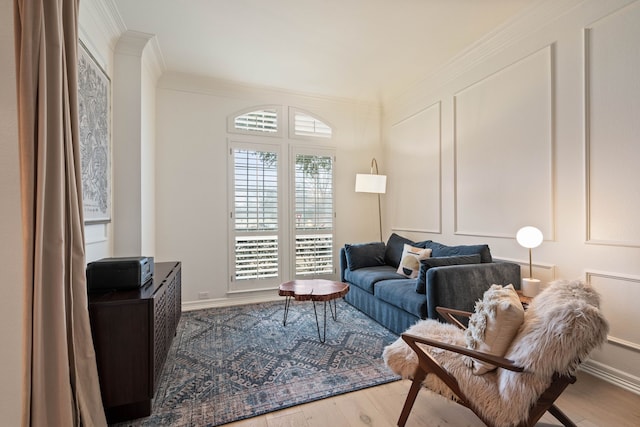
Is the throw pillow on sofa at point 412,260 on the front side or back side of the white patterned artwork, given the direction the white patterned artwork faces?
on the front side

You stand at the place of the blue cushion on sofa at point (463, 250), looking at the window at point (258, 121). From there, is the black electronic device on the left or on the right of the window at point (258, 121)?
left

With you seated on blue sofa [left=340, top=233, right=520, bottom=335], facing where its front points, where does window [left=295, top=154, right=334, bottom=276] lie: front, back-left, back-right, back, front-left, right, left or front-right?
right

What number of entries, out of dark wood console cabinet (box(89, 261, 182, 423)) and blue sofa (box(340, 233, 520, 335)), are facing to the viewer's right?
1

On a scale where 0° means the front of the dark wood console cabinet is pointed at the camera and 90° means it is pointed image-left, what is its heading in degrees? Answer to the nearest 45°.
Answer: approximately 270°

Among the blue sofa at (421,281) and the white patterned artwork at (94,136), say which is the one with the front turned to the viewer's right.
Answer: the white patterned artwork

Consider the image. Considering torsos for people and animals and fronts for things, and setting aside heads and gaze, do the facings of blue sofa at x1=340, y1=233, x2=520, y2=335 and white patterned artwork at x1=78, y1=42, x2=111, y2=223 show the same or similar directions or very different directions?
very different directions

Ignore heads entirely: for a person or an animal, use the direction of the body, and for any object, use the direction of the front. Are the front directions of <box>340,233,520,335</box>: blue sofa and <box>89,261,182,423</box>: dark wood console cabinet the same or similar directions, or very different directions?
very different directions

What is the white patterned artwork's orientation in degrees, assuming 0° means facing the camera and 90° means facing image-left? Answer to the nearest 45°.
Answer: approximately 270°
